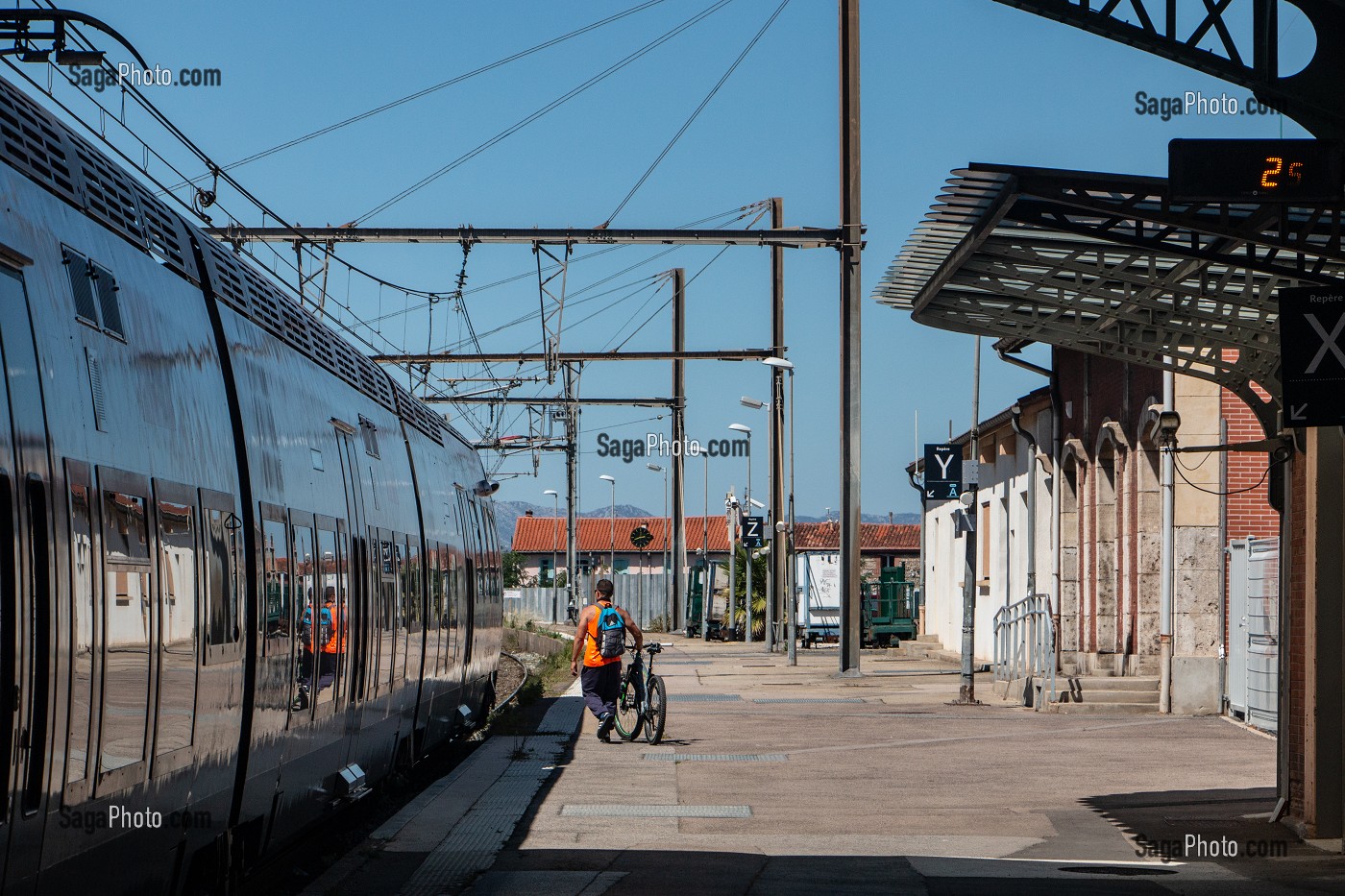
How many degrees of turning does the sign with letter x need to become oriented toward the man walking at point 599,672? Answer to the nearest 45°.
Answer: approximately 135° to its right

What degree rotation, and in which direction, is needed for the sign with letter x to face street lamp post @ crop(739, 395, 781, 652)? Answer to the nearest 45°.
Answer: approximately 180°

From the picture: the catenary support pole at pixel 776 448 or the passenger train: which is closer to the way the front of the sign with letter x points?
the passenger train

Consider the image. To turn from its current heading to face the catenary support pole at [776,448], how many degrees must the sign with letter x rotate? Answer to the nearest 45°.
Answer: approximately 180°

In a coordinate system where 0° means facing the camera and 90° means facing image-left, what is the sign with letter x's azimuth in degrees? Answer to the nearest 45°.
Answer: approximately 0°

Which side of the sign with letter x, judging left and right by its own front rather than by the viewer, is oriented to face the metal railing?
back

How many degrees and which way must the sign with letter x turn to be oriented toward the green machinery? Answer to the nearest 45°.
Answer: approximately 180°
